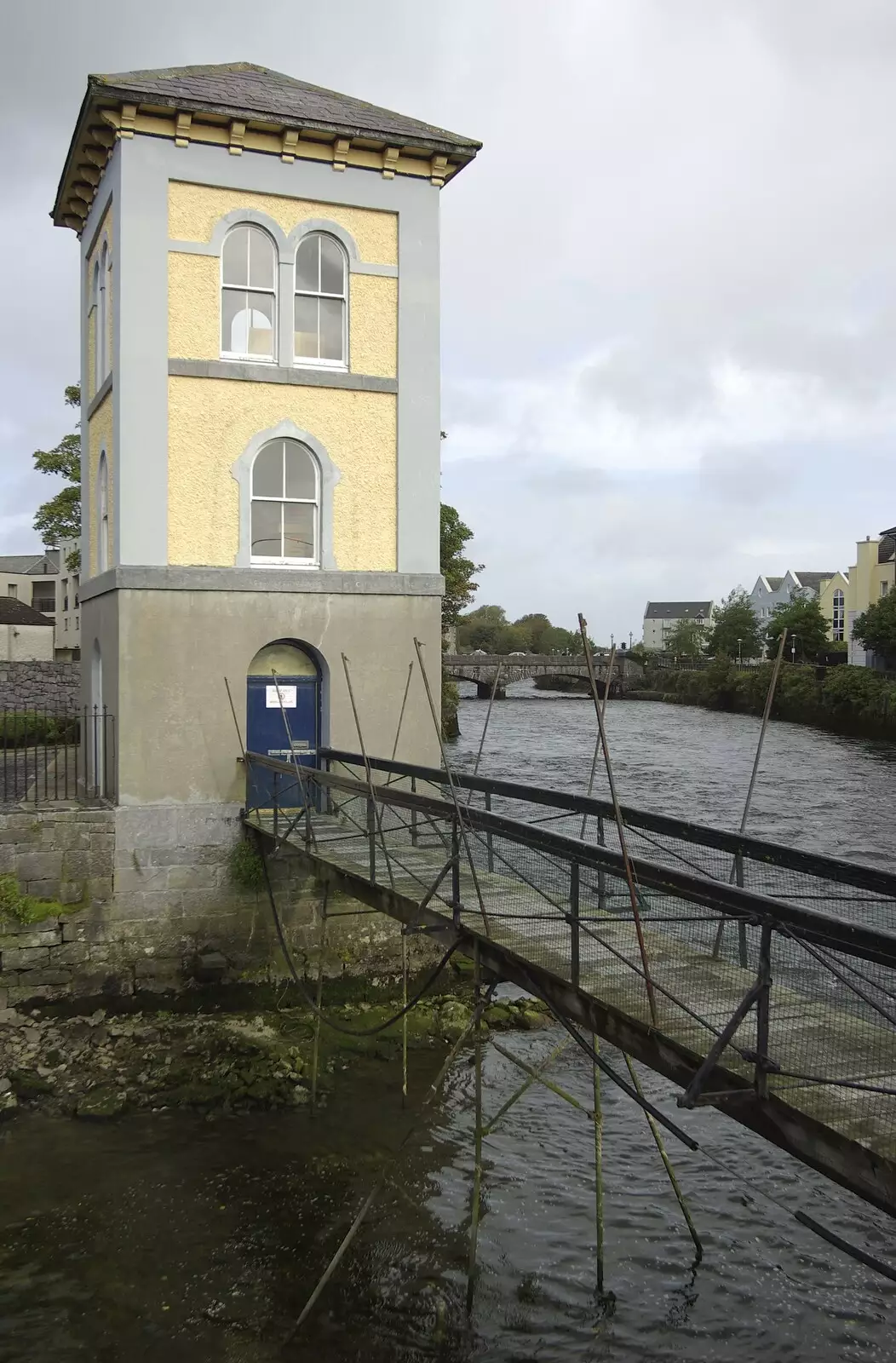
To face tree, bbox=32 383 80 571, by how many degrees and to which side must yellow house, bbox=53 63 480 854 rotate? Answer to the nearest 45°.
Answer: approximately 180°

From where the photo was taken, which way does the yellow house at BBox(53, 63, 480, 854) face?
toward the camera

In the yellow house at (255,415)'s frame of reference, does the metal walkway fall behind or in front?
in front

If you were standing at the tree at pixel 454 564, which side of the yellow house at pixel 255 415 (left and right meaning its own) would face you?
back

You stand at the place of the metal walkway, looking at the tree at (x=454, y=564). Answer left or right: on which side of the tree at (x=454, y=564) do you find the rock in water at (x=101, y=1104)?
left
